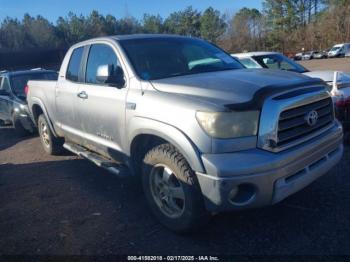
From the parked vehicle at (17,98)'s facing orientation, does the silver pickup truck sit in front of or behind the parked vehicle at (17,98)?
in front

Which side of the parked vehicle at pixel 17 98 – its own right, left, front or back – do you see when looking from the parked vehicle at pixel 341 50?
left

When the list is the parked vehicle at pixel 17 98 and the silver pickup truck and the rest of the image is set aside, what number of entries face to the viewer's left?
0

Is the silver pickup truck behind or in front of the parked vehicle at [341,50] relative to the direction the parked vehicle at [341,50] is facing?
in front

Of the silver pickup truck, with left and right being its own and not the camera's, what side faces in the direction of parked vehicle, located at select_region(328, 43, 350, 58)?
left

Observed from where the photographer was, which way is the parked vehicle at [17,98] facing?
facing the viewer and to the right of the viewer

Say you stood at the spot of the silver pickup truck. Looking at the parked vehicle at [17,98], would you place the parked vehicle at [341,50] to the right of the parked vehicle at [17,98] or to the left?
right

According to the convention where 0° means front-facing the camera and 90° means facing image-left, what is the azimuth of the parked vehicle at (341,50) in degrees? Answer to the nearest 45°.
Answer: approximately 45°

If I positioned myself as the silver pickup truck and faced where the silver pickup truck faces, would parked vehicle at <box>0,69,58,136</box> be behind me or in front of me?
behind

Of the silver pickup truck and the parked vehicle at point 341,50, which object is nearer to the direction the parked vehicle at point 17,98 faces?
the silver pickup truck
